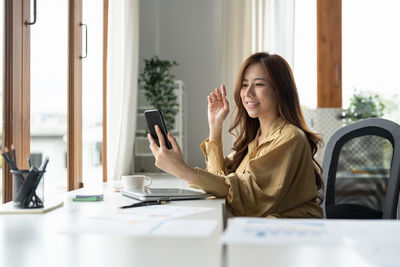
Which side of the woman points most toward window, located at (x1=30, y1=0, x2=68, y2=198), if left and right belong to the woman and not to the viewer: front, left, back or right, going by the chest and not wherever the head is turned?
right

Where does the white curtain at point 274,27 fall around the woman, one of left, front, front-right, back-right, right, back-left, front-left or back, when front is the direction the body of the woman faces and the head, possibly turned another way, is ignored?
back-right

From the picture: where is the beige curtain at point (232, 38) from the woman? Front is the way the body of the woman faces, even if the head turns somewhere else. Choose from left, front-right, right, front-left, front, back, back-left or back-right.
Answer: back-right

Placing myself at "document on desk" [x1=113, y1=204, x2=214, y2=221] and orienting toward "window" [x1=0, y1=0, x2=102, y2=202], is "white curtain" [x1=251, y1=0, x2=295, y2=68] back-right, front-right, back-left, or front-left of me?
front-right

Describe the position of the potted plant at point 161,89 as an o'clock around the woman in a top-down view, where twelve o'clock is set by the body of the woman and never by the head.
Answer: The potted plant is roughly at 4 o'clock from the woman.

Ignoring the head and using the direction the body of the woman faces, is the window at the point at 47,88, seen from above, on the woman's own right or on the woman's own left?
on the woman's own right

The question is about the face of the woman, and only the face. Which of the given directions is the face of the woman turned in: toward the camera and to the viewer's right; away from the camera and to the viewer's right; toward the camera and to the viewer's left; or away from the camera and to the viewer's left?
toward the camera and to the viewer's left

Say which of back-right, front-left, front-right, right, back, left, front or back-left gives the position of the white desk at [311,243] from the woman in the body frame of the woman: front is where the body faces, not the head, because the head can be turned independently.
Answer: front-left

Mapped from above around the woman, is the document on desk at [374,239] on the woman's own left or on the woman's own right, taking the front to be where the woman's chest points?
on the woman's own left

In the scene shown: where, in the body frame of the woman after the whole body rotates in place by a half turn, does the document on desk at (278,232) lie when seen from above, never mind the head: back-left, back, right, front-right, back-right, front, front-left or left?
back-right
